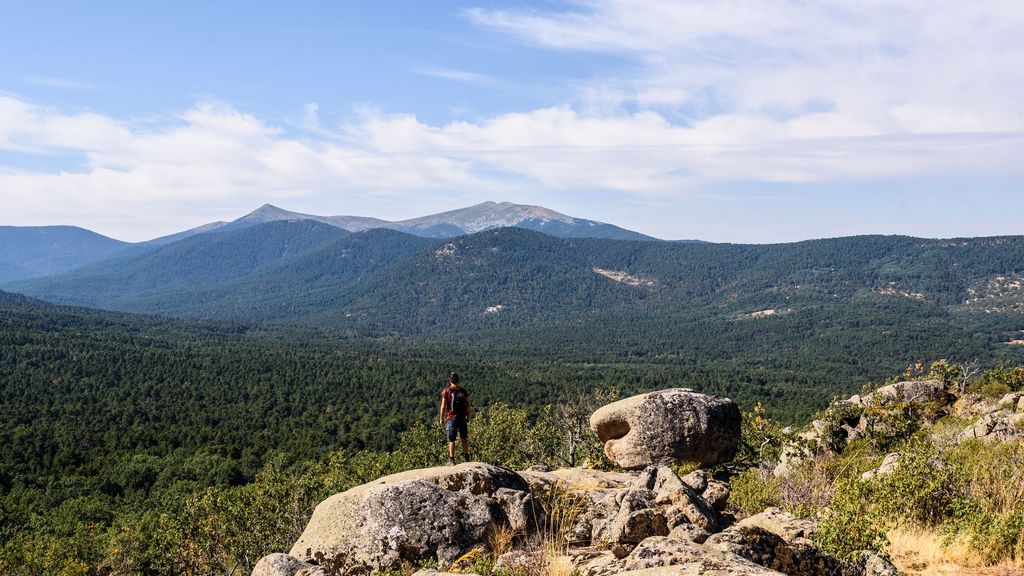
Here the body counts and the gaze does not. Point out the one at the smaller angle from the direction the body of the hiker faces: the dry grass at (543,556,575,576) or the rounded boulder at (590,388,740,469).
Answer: the rounded boulder

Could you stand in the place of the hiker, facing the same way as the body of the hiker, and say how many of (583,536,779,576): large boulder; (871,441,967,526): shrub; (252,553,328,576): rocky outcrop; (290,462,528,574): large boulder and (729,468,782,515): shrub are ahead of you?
0

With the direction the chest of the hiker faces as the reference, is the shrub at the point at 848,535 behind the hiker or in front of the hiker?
behind

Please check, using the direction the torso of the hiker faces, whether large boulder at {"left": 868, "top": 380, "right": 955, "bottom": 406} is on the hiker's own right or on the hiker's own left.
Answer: on the hiker's own right

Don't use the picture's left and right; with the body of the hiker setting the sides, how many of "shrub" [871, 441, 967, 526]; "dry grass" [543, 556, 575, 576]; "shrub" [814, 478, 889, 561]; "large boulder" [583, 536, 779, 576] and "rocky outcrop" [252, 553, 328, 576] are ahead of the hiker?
0

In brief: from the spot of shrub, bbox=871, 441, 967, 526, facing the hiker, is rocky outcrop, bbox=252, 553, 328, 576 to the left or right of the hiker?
left

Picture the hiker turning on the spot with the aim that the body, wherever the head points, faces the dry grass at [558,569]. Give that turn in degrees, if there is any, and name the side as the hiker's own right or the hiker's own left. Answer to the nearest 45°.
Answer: approximately 180°

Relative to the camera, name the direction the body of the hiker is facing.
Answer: away from the camera

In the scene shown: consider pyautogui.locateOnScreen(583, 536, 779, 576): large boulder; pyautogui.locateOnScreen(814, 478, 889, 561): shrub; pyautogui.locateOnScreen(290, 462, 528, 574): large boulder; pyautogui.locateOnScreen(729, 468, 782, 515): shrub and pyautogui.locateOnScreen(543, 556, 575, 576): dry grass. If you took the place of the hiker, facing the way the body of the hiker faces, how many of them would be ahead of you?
0

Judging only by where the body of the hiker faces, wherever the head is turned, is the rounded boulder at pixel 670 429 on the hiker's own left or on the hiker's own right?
on the hiker's own right

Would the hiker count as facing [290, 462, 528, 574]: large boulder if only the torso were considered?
no

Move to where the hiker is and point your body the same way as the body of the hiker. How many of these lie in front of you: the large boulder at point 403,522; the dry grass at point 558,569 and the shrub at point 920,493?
0

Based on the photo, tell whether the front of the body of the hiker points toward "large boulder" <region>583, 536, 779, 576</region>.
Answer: no

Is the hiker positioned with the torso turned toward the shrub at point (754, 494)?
no

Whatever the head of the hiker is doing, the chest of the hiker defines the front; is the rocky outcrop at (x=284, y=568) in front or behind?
behind
